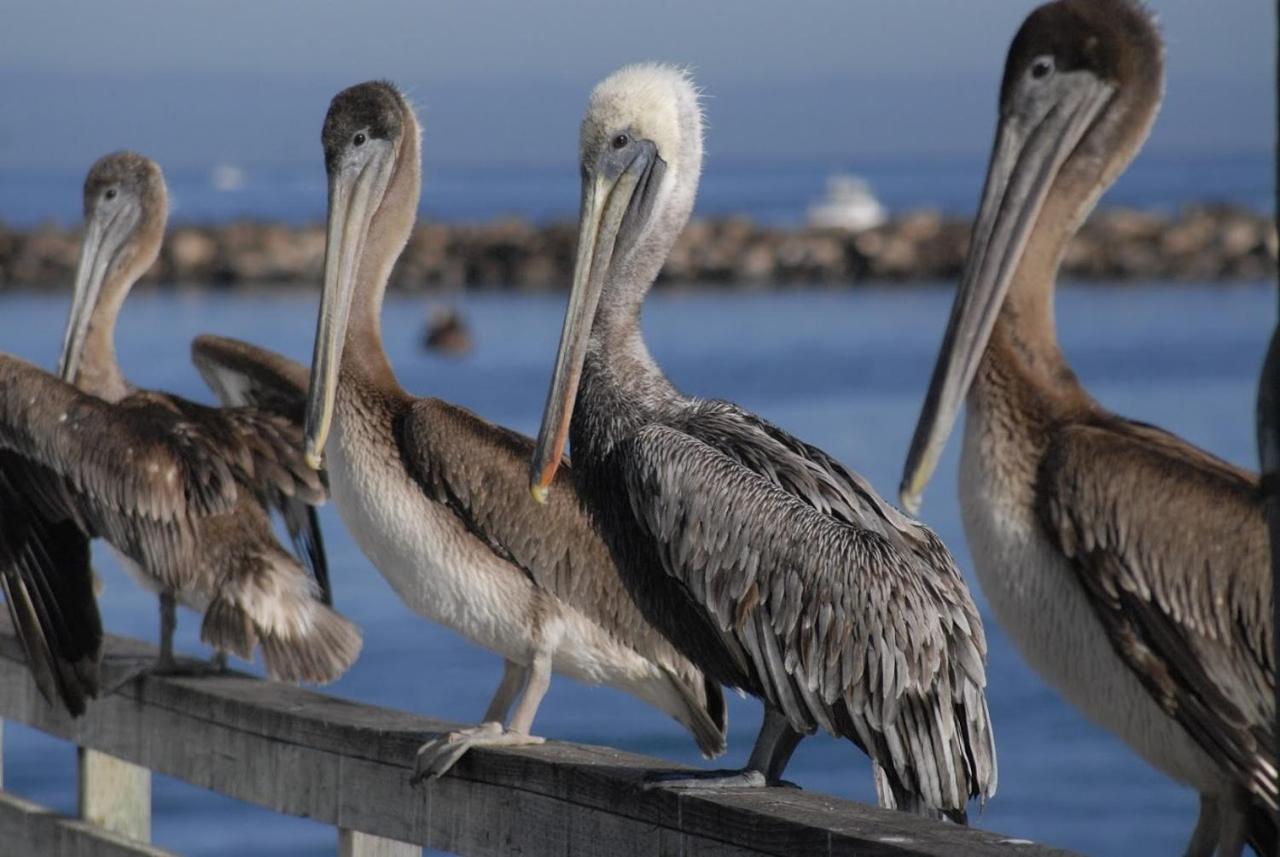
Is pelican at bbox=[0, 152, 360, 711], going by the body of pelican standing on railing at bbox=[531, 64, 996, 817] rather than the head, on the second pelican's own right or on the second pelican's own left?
on the second pelican's own right

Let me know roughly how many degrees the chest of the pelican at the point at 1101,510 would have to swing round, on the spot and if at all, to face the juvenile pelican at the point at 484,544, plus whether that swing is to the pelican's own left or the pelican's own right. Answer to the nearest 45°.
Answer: approximately 45° to the pelican's own right

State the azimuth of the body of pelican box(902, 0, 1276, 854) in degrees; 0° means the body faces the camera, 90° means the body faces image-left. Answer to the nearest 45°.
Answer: approximately 90°

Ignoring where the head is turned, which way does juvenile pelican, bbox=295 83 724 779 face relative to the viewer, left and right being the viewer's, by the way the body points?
facing to the left of the viewer

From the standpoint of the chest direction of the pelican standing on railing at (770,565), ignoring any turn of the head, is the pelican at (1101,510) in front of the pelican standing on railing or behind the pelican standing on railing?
behind

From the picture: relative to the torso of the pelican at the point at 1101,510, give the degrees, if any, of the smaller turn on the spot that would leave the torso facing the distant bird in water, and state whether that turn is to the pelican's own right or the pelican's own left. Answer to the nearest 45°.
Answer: approximately 90° to the pelican's own right

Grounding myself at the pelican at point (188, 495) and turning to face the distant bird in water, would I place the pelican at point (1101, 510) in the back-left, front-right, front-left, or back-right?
back-right

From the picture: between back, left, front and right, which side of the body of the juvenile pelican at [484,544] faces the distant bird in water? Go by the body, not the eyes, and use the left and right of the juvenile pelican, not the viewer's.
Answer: right

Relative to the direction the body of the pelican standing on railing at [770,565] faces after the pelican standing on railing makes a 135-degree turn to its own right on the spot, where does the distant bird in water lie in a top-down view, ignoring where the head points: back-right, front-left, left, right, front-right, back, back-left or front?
front-left

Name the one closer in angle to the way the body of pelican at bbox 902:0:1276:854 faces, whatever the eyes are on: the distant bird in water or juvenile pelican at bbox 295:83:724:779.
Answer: the juvenile pelican

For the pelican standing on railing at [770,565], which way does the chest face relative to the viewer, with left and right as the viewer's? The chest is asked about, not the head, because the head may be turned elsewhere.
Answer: facing to the left of the viewer
